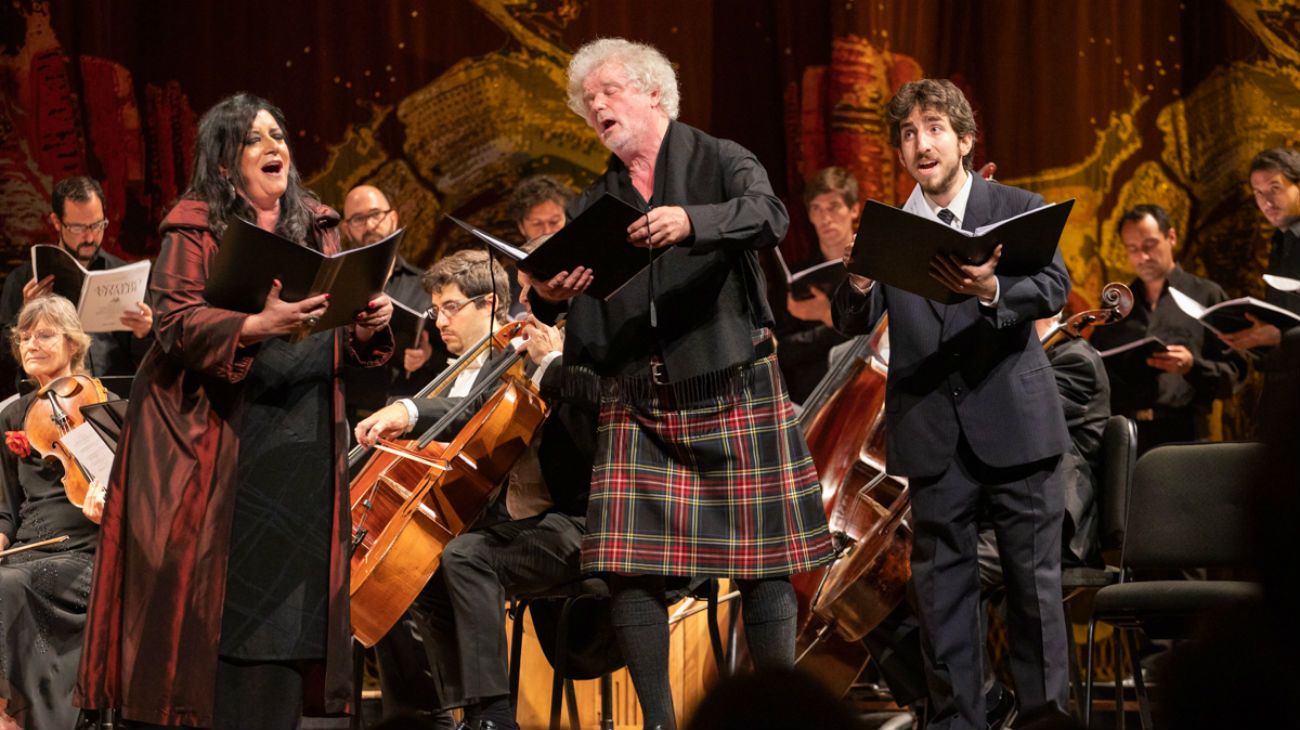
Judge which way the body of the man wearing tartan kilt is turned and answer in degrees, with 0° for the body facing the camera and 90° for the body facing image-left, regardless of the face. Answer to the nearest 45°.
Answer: approximately 45°

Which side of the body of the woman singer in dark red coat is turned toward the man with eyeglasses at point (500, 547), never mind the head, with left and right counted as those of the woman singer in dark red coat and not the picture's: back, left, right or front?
left

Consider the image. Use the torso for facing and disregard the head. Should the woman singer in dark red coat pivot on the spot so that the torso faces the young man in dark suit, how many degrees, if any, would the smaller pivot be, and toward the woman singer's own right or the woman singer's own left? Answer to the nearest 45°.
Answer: approximately 45° to the woman singer's own left

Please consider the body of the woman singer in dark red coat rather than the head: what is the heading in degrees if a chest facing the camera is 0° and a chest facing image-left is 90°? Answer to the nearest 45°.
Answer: approximately 315°

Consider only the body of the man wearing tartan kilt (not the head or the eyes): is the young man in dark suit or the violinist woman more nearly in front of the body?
the violinist woman

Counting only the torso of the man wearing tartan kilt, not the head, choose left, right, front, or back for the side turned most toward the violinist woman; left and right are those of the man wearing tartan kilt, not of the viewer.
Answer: right

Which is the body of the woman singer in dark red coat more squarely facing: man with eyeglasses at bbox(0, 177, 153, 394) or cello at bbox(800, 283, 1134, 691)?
the cello
